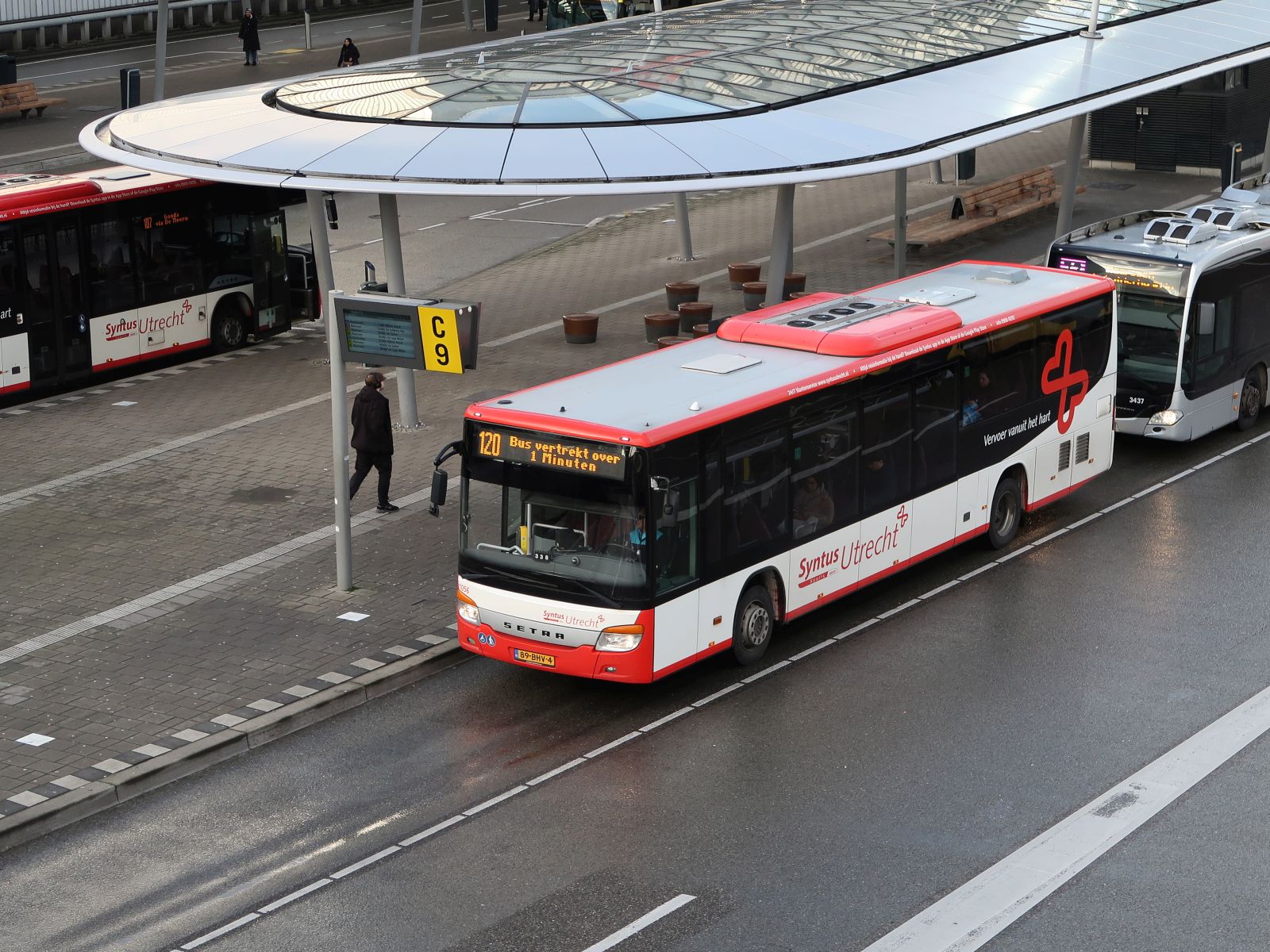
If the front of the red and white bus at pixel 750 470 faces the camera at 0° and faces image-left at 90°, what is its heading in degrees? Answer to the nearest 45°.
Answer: approximately 45°

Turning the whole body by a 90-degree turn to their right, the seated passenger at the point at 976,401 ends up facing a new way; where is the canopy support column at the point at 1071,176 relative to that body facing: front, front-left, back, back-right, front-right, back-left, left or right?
front-right

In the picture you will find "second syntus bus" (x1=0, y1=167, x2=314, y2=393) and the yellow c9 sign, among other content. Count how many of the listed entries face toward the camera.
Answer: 1

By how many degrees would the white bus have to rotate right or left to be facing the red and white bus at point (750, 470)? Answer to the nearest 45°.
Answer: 0° — it already faces it

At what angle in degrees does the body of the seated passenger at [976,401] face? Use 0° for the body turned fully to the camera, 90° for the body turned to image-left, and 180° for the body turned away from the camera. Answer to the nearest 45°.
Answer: approximately 45°

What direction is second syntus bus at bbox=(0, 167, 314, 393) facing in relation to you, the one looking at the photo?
facing away from the viewer and to the right of the viewer

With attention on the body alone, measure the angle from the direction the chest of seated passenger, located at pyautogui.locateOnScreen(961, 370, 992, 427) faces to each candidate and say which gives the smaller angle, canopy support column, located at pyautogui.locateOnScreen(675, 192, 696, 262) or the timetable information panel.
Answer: the timetable information panel

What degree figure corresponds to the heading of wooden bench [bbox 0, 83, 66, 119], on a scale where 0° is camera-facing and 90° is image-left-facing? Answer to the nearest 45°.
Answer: approximately 315°

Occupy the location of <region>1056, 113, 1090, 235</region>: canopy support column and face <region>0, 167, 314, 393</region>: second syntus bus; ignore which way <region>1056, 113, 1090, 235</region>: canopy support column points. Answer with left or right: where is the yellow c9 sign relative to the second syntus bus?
left

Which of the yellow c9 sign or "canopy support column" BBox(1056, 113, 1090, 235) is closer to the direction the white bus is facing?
the yellow c9 sign
